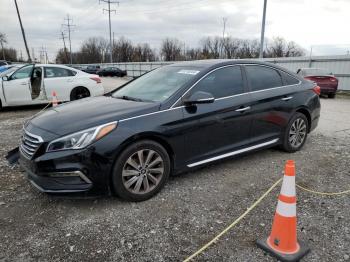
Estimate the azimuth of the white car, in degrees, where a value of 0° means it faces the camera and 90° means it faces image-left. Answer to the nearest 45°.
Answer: approximately 90°

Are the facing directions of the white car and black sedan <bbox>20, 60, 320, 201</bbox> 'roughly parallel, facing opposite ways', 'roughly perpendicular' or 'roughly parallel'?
roughly parallel

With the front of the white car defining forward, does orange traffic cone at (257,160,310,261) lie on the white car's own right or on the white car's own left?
on the white car's own left

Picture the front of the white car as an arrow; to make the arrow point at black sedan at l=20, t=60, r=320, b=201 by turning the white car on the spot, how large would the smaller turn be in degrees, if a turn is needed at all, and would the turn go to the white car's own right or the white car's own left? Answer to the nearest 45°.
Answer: approximately 90° to the white car's own left

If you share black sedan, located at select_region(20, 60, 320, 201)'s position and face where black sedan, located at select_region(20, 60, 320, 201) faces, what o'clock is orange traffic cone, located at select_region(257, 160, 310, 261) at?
The orange traffic cone is roughly at 9 o'clock from the black sedan.

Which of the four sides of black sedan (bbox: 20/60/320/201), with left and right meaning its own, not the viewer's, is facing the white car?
right

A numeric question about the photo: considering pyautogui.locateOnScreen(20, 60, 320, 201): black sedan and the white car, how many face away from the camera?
0

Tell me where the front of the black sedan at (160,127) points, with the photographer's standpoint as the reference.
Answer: facing the viewer and to the left of the viewer
